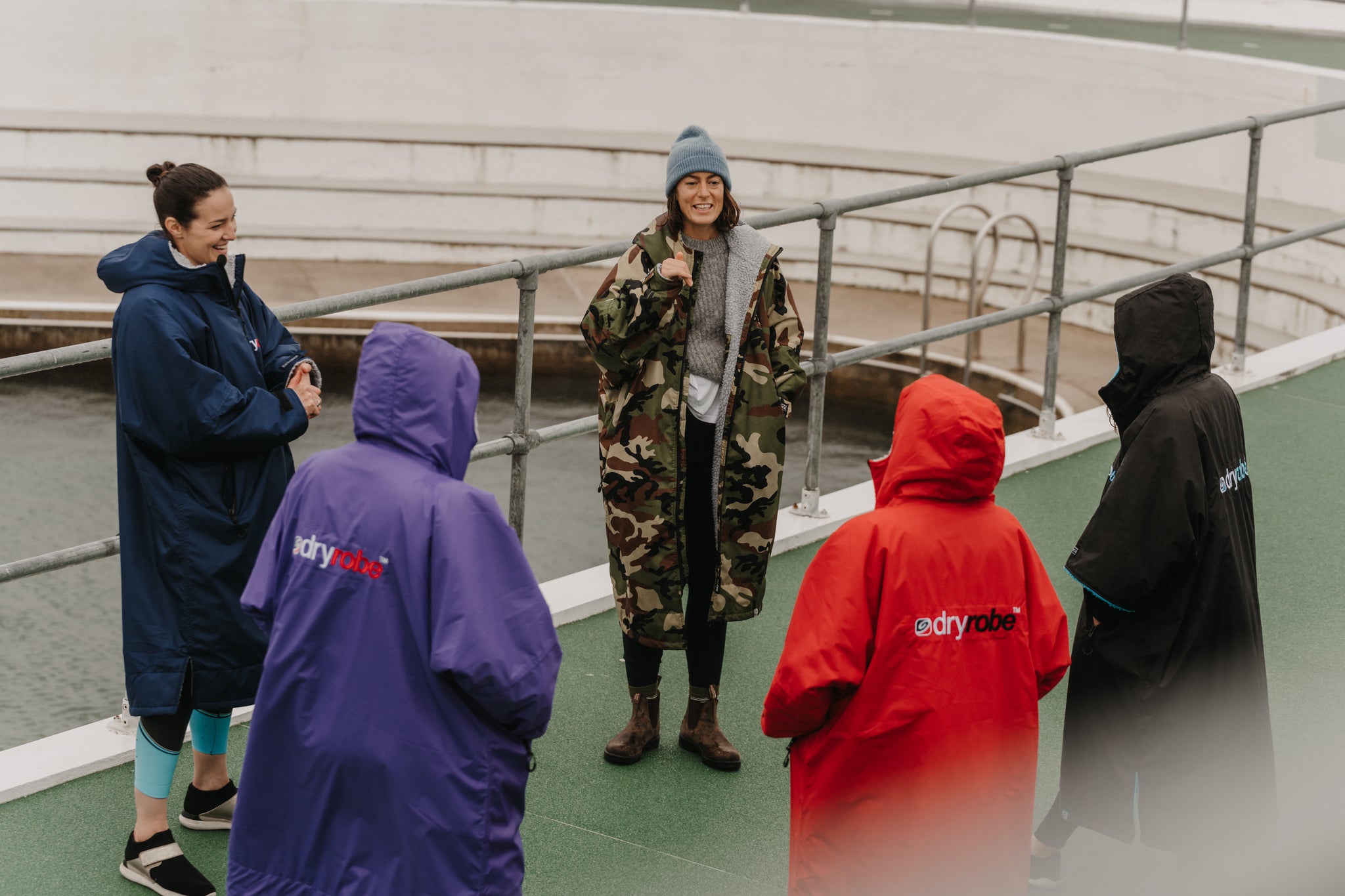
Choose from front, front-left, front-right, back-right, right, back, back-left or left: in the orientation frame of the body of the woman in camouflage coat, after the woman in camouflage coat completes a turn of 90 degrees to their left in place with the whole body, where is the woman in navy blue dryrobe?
back-right

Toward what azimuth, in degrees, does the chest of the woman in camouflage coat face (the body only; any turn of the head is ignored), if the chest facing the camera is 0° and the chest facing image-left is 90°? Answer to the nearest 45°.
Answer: approximately 0°

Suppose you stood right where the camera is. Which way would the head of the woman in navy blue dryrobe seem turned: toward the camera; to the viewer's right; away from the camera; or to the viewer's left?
to the viewer's right

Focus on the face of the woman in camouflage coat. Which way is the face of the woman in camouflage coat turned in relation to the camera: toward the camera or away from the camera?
toward the camera
